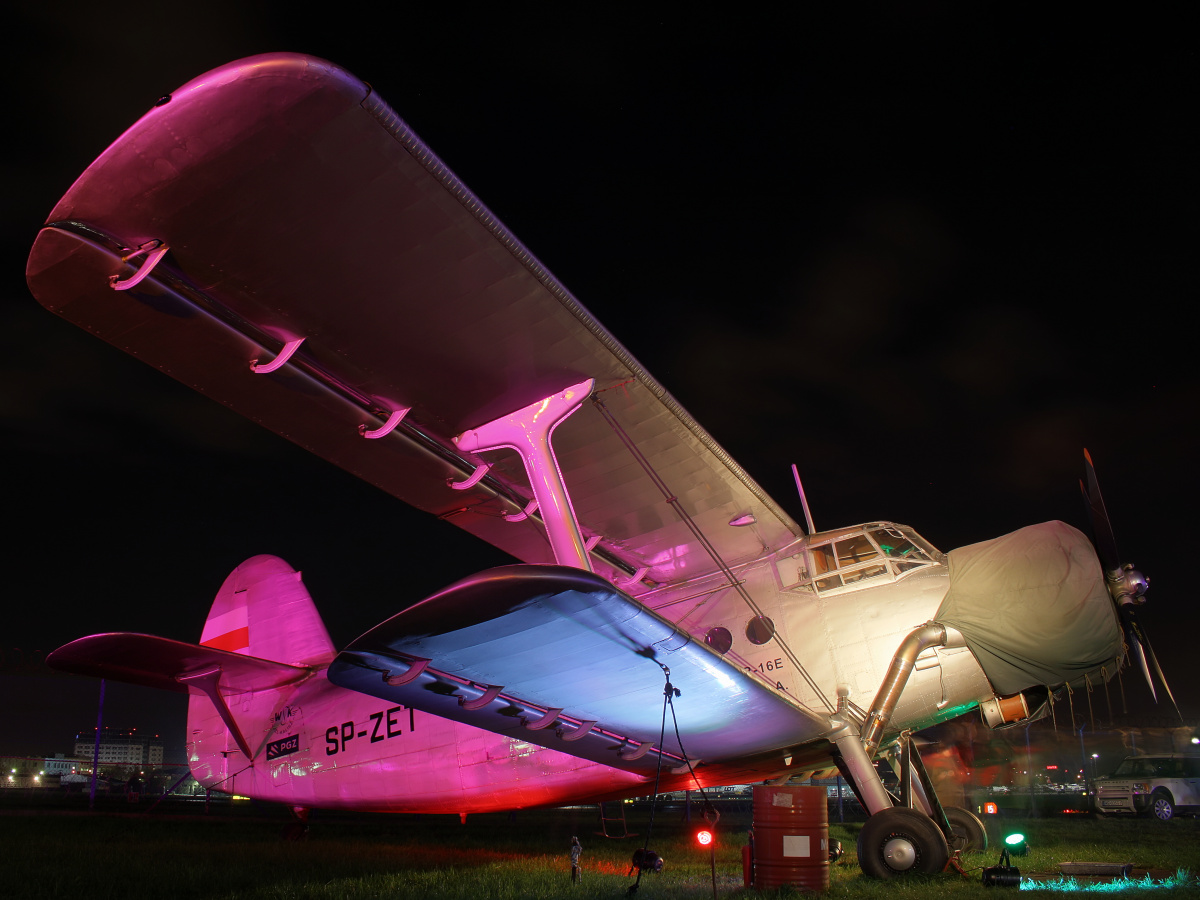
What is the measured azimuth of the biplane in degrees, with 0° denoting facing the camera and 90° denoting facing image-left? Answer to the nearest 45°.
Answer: approximately 315°

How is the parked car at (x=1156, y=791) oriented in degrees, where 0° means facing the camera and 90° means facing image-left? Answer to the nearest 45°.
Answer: approximately 45°

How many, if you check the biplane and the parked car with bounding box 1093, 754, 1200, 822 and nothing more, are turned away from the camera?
0

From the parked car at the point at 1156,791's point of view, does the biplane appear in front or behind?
in front

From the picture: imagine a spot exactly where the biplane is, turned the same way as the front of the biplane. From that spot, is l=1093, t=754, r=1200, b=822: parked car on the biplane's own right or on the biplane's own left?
on the biplane's own left
